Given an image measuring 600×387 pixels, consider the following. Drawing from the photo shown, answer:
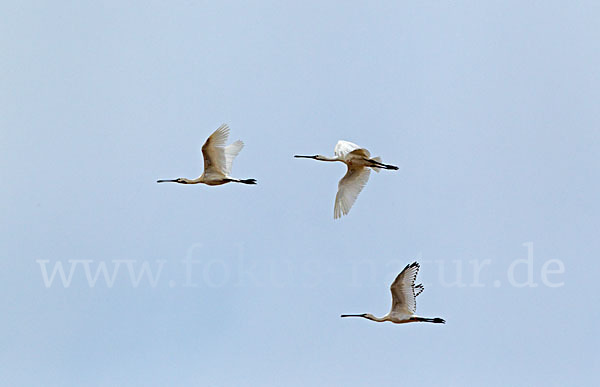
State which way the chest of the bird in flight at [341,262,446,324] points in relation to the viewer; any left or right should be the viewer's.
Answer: facing to the left of the viewer

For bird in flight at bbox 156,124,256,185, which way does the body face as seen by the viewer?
to the viewer's left

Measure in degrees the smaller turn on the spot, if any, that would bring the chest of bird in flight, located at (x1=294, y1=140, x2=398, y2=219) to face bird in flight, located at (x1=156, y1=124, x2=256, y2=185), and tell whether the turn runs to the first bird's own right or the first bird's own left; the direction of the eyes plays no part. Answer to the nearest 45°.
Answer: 0° — it already faces it

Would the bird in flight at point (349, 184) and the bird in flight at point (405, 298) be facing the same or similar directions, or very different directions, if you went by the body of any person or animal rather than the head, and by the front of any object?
same or similar directions

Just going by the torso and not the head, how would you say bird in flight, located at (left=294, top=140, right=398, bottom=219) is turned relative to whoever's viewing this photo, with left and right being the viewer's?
facing to the left of the viewer

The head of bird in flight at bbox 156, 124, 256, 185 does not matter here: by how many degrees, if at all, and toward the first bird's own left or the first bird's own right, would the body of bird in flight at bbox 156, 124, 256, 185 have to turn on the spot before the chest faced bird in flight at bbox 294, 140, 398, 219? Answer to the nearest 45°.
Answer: approximately 180°

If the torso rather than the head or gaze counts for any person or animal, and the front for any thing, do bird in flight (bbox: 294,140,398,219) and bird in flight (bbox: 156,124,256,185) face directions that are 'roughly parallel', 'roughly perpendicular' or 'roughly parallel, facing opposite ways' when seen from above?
roughly parallel

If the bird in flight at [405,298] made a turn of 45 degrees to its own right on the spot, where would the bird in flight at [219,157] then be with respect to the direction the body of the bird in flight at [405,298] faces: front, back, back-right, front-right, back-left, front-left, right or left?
front-left
